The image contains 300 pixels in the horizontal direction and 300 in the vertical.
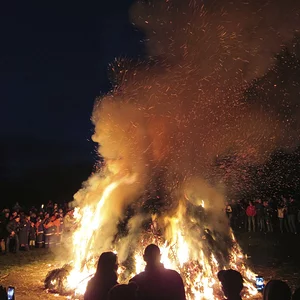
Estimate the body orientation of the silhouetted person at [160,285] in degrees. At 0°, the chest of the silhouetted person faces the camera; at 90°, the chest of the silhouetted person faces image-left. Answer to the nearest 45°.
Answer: approximately 180°

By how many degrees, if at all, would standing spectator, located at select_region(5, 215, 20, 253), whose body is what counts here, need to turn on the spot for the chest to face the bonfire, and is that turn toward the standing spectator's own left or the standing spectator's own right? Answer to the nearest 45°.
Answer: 0° — they already face it

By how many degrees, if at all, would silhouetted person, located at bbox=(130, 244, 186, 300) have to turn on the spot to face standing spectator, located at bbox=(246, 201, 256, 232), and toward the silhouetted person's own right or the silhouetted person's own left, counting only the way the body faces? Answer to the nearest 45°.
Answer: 0° — they already face them

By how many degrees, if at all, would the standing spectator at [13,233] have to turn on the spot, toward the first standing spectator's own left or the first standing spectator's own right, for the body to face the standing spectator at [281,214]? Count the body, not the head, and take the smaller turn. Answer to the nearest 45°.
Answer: approximately 45° to the first standing spectator's own left

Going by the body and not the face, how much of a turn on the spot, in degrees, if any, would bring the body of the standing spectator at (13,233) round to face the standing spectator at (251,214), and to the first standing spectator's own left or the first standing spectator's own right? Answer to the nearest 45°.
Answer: approximately 45° to the first standing spectator's own left

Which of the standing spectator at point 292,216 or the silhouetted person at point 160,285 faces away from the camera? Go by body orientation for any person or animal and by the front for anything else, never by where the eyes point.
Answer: the silhouetted person

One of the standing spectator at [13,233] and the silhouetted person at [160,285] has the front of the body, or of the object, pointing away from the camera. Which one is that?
the silhouetted person

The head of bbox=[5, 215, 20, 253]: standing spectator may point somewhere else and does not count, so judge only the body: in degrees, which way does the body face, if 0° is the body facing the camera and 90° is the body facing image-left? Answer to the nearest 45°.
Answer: approximately 315°

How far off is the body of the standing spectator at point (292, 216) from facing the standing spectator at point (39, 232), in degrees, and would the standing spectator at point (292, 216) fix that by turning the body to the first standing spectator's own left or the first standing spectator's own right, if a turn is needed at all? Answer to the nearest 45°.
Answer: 0° — they already face them

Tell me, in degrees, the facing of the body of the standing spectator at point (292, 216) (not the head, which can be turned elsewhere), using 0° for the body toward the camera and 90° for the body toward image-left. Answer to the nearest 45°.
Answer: approximately 45°
